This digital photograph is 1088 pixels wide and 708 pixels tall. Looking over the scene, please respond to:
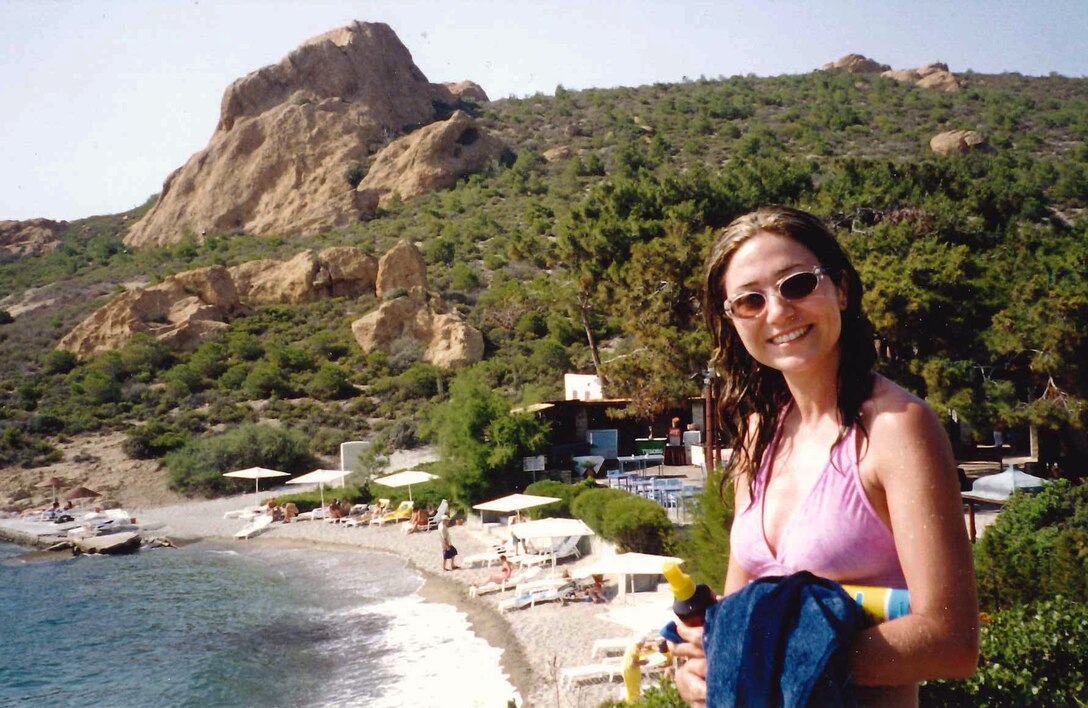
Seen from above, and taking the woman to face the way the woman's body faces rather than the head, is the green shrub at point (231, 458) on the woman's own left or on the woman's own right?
on the woman's own right

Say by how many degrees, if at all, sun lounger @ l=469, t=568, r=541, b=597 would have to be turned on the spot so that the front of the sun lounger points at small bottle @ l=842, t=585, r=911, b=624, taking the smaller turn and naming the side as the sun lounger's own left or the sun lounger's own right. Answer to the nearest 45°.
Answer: approximately 90° to the sun lounger's own left

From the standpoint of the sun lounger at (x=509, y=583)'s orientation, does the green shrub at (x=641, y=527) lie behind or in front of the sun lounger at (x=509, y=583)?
behind

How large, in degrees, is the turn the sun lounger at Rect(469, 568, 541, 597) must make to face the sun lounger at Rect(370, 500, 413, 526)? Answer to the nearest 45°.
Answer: approximately 90° to its right

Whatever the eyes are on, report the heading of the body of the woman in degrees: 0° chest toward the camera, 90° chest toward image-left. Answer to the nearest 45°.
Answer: approximately 45°

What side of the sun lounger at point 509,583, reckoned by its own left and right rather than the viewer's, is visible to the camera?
left

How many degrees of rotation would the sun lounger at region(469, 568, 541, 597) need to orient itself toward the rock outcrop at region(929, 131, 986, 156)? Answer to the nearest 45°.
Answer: approximately 135° to its right

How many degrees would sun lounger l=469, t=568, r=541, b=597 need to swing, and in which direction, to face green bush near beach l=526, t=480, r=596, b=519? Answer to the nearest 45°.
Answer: approximately 90° to its right
